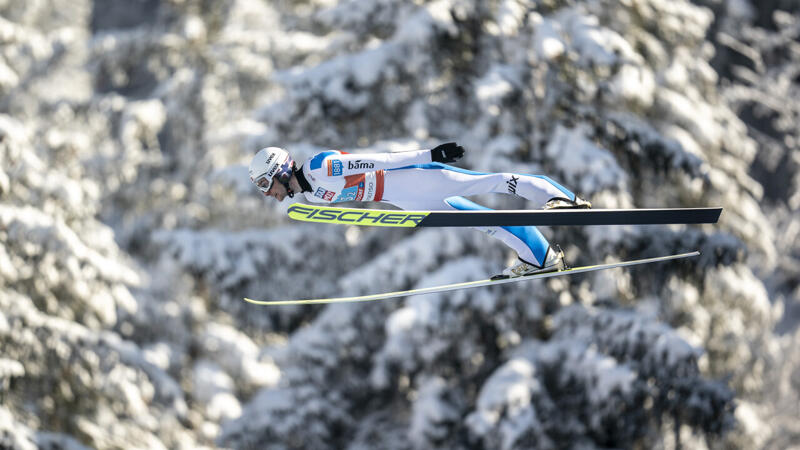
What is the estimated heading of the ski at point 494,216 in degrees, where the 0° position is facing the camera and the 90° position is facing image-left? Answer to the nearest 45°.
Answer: approximately 90°
